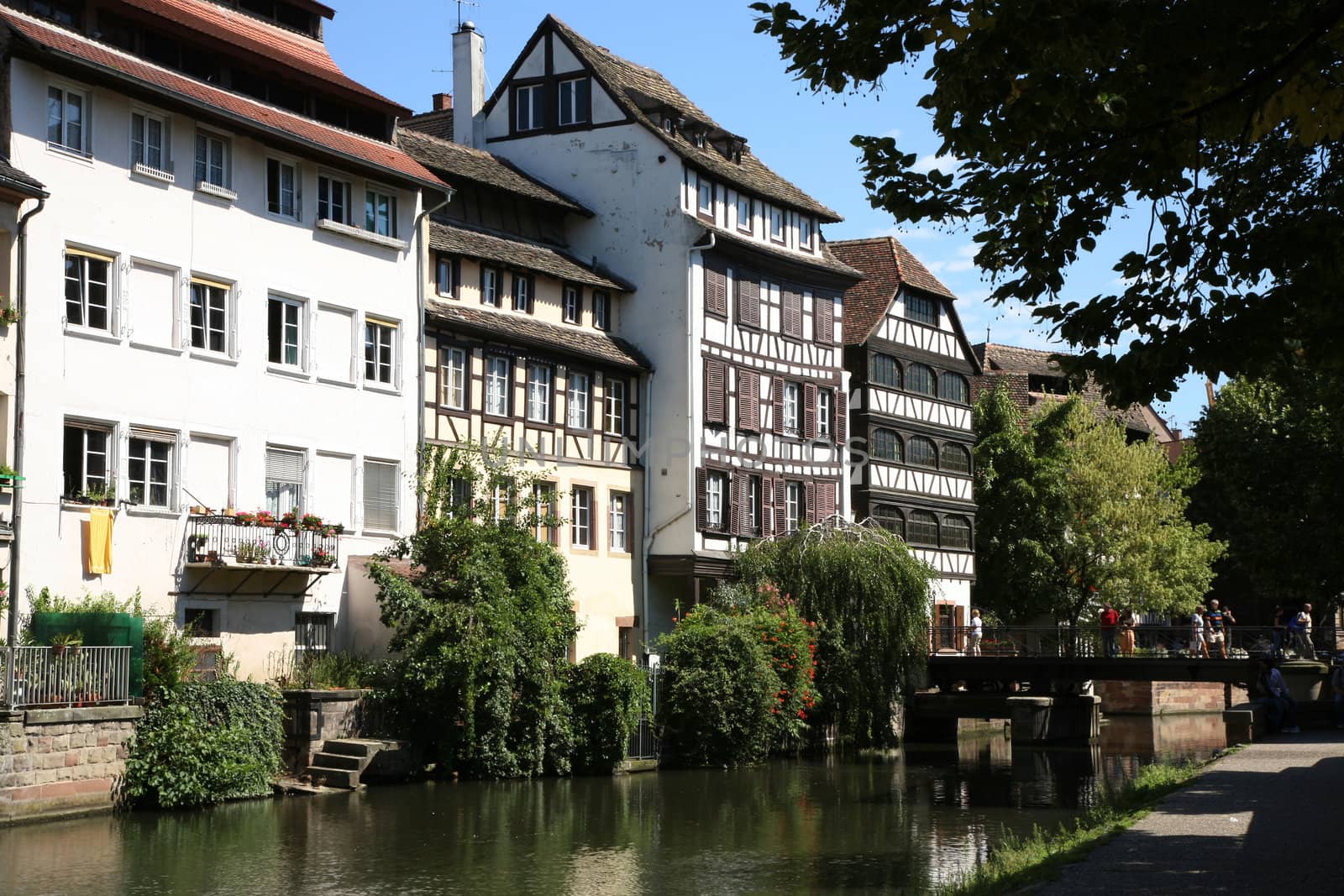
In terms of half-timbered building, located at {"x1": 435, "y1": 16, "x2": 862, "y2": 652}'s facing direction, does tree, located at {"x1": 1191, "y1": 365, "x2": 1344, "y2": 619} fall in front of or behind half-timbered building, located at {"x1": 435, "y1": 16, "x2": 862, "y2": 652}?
in front

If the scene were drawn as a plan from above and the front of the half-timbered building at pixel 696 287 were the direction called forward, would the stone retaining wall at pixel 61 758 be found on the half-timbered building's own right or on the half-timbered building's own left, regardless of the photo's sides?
on the half-timbered building's own right

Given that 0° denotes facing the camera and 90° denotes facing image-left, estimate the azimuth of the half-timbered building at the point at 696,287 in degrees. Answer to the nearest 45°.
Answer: approximately 315°

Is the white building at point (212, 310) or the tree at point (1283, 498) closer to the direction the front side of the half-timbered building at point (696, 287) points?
the tree

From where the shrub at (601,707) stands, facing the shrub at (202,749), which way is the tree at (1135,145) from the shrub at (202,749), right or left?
left

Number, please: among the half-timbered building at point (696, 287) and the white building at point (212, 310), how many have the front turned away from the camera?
0

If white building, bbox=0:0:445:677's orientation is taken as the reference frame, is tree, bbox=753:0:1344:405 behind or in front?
in front

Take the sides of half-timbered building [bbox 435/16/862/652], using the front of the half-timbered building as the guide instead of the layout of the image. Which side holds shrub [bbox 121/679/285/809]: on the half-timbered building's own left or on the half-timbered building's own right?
on the half-timbered building's own right

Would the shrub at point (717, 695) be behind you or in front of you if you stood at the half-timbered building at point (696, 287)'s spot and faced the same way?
in front

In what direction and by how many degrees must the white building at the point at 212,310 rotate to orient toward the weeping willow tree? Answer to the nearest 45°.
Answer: approximately 90° to its left

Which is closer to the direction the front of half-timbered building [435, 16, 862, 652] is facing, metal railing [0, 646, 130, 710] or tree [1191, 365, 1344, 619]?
the tree

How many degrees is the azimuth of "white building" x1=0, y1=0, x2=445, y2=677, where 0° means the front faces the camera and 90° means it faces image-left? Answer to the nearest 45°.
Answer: approximately 315°
